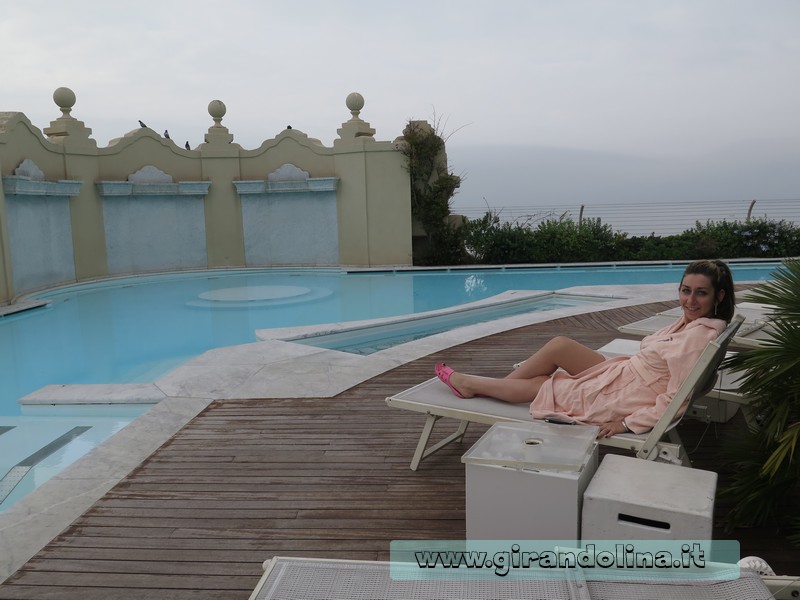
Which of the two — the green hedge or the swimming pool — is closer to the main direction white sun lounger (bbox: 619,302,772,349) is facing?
the swimming pool

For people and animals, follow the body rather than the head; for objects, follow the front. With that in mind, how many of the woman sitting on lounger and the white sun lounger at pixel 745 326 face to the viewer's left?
2

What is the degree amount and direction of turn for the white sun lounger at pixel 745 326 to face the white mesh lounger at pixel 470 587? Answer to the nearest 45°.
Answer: approximately 90° to its left

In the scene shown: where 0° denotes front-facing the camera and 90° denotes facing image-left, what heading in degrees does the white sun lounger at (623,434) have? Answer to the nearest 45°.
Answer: approximately 90°

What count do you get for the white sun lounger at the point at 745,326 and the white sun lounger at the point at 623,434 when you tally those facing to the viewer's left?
2

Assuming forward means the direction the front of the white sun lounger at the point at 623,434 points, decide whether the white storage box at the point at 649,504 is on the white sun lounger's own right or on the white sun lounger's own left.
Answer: on the white sun lounger's own left

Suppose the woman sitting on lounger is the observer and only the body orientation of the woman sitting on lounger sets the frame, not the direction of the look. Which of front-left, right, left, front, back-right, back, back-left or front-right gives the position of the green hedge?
right

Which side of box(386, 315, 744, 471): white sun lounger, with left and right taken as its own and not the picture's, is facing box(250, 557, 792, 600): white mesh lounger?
left

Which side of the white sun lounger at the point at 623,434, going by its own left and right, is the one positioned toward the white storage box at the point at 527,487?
left

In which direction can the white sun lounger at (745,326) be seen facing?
to the viewer's left

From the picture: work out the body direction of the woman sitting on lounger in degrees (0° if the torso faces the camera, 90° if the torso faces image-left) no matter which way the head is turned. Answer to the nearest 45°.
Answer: approximately 90°

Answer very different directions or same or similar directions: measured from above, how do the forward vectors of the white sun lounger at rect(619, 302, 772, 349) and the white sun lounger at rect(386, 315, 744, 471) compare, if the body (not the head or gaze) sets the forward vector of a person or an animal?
same or similar directions

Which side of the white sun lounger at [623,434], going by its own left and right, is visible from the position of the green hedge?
right

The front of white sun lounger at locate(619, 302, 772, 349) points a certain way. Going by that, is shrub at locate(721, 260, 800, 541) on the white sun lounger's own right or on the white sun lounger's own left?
on the white sun lounger's own left

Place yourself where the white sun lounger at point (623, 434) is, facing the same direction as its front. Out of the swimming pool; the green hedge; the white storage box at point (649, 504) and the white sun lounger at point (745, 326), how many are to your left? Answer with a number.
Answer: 1
